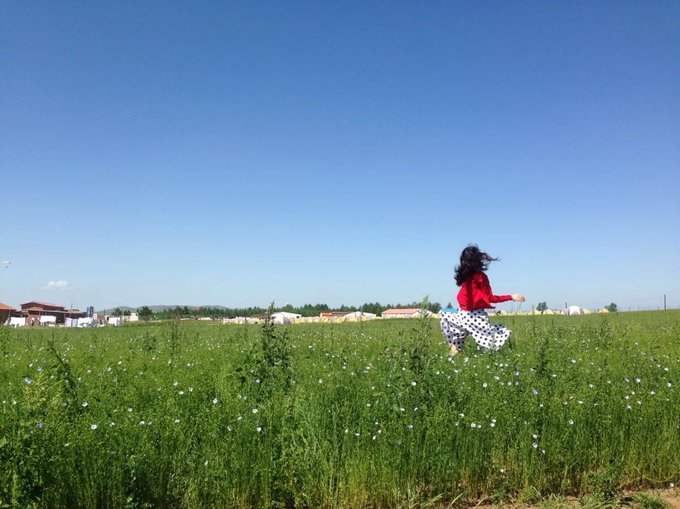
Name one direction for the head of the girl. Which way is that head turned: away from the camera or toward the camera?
away from the camera

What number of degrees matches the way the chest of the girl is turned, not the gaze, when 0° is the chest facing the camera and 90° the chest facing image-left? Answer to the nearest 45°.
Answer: approximately 225°
